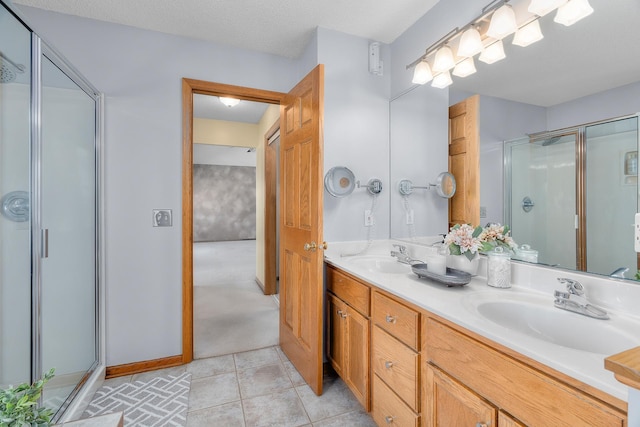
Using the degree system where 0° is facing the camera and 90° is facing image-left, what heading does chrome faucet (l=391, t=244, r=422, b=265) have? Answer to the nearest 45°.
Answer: approximately 45°

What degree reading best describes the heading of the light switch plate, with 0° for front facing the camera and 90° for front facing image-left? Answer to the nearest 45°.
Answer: approximately 0°

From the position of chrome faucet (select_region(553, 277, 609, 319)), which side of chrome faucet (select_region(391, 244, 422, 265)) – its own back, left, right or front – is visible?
left

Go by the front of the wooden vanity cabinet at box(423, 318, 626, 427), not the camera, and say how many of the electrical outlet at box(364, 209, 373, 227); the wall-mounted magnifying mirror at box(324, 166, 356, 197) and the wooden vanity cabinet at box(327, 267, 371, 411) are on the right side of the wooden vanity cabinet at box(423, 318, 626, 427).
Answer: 3

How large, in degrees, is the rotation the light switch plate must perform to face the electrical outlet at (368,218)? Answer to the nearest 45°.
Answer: approximately 45° to its left
